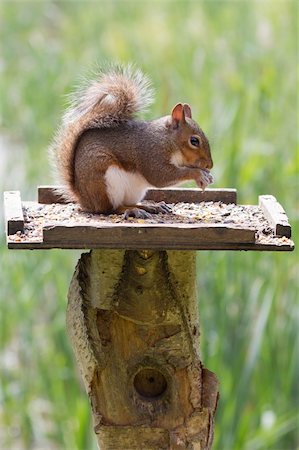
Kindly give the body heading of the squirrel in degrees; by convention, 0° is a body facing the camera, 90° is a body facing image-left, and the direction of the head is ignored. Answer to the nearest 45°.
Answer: approximately 270°
